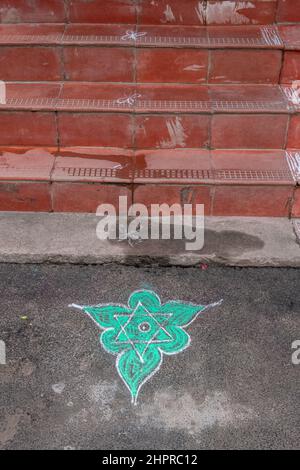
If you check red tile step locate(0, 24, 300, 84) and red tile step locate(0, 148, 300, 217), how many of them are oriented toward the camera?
2

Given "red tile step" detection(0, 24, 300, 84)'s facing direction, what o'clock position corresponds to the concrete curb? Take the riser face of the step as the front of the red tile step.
The concrete curb is roughly at 12 o'clock from the red tile step.

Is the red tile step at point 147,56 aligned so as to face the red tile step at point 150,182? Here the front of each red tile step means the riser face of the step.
yes

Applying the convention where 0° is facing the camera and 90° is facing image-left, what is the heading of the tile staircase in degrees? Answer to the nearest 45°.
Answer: approximately 0°

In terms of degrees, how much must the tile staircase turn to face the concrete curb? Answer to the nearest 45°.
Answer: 0° — it already faces it
